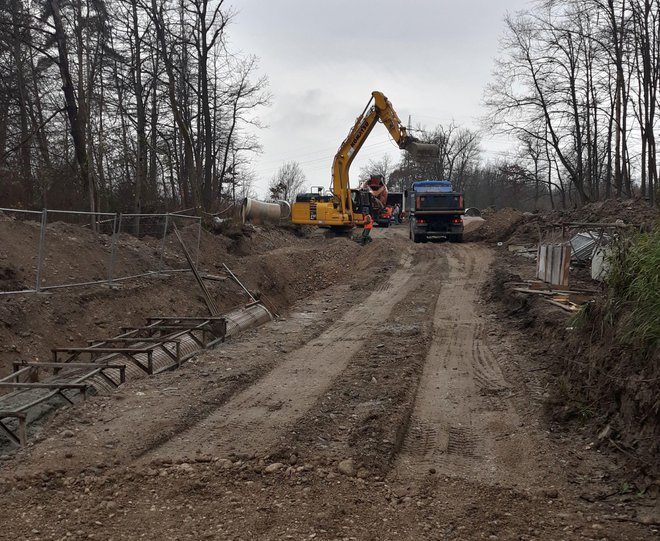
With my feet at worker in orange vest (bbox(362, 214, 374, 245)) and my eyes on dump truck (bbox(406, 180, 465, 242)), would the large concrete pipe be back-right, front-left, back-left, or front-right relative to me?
back-left

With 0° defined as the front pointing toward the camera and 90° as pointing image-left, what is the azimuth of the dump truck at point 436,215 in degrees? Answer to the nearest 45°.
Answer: approximately 180°

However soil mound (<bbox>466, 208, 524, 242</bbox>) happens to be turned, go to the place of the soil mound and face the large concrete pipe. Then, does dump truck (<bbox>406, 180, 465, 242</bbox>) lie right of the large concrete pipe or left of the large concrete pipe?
left

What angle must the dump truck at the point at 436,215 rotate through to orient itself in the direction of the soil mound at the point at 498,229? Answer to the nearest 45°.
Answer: approximately 45° to its right

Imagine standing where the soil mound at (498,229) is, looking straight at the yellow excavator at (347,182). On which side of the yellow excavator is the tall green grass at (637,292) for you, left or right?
left

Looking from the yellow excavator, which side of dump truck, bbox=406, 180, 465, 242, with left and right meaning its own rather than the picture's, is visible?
left

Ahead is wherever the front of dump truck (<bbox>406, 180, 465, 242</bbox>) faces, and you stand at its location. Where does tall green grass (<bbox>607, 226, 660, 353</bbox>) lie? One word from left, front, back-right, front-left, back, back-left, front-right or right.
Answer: back

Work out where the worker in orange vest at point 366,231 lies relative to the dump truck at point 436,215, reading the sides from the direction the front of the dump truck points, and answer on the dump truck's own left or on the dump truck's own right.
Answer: on the dump truck's own left
